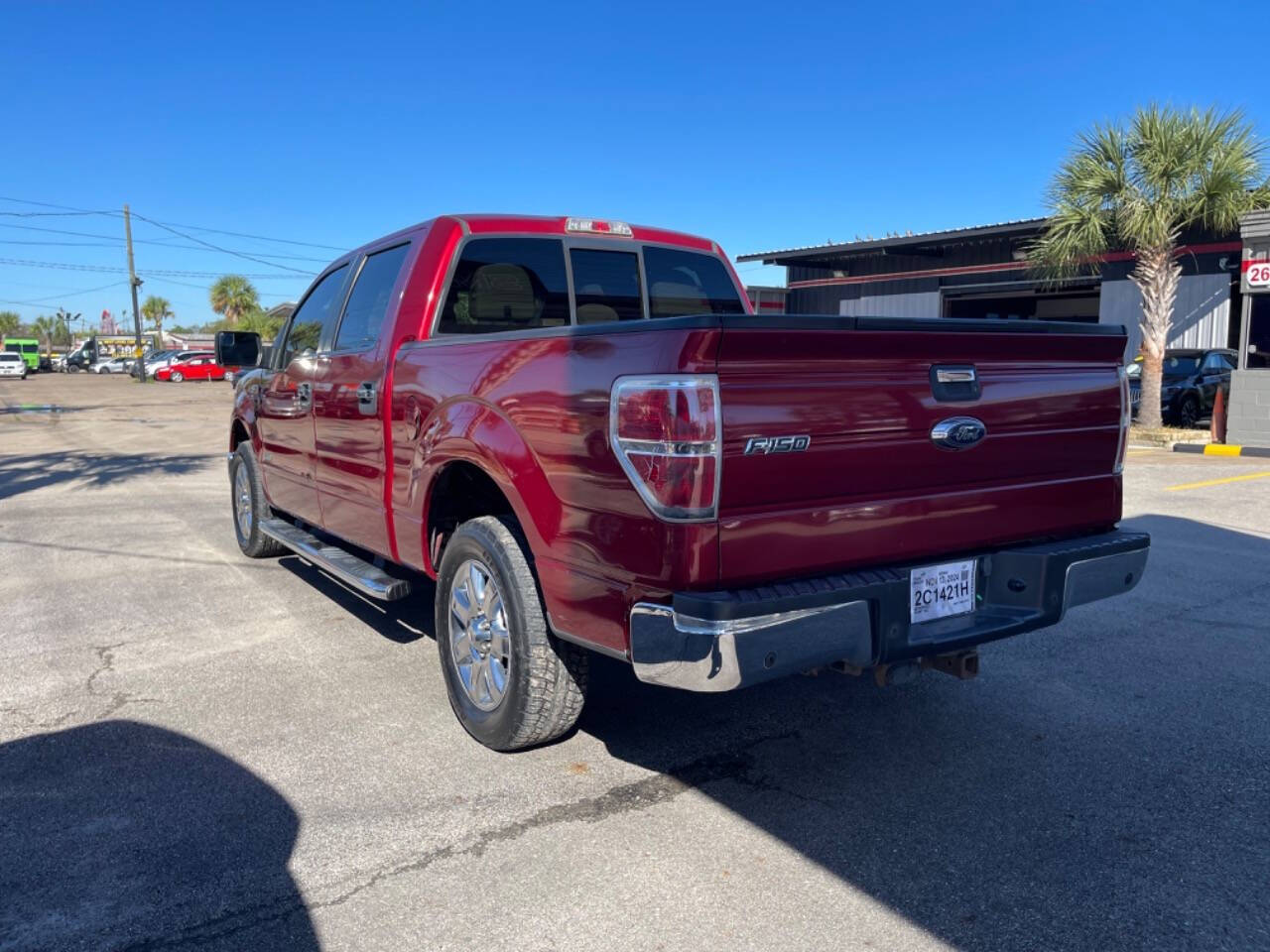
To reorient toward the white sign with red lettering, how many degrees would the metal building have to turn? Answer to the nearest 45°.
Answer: approximately 45° to its left

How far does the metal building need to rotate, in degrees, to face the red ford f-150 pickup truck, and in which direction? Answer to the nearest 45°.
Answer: approximately 45° to its left

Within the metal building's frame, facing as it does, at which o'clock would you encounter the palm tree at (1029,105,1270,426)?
The palm tree is roughly at 10 o'clock from the metal building.

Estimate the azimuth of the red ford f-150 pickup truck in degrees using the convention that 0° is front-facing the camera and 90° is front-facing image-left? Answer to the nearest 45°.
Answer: approximately 135°

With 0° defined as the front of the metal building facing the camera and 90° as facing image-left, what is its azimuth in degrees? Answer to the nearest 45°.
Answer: approximately 45°

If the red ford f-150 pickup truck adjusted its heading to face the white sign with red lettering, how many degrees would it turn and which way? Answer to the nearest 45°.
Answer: approximately 90° to its right
